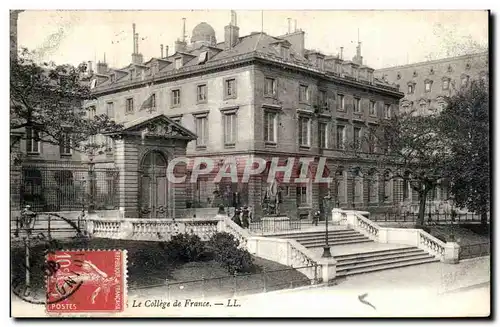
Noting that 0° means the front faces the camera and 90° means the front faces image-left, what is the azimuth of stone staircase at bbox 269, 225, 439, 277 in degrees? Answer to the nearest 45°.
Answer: approximately 315°

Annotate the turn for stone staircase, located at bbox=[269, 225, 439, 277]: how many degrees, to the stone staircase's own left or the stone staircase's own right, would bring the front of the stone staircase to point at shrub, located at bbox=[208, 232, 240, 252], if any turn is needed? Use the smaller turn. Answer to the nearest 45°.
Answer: approximately 90° to the stone staircase's own right

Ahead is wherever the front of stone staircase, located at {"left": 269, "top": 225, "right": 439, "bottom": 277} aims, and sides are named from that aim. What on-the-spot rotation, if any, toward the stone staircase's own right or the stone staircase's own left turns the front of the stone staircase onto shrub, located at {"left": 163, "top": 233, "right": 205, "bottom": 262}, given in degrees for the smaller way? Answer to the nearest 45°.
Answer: approximately 90° to the stone staircase's own right

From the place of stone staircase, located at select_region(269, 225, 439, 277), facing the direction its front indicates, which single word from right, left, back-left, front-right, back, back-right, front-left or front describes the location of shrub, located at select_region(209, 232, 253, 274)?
right

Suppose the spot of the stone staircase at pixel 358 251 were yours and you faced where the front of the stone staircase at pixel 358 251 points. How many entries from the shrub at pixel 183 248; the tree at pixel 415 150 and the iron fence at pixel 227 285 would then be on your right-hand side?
2

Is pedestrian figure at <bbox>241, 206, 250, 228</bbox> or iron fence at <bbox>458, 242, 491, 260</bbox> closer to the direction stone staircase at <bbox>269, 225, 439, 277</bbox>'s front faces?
the iron fence

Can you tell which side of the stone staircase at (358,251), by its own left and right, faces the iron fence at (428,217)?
left
